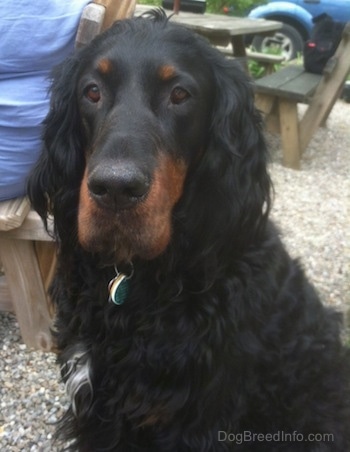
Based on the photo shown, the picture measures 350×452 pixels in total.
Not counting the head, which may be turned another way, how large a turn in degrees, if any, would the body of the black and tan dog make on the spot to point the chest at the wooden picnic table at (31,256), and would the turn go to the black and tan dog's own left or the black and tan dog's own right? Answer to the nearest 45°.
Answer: approximately 90° to the black and tan dog's own right

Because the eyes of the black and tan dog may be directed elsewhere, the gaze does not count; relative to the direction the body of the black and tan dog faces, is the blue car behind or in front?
behind
